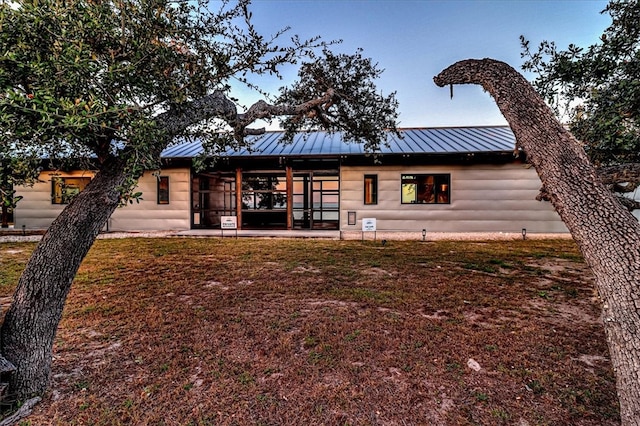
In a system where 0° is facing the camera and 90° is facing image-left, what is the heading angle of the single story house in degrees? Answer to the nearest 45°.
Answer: approximately 0°

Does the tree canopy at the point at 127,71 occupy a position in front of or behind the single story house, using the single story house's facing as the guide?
in front
